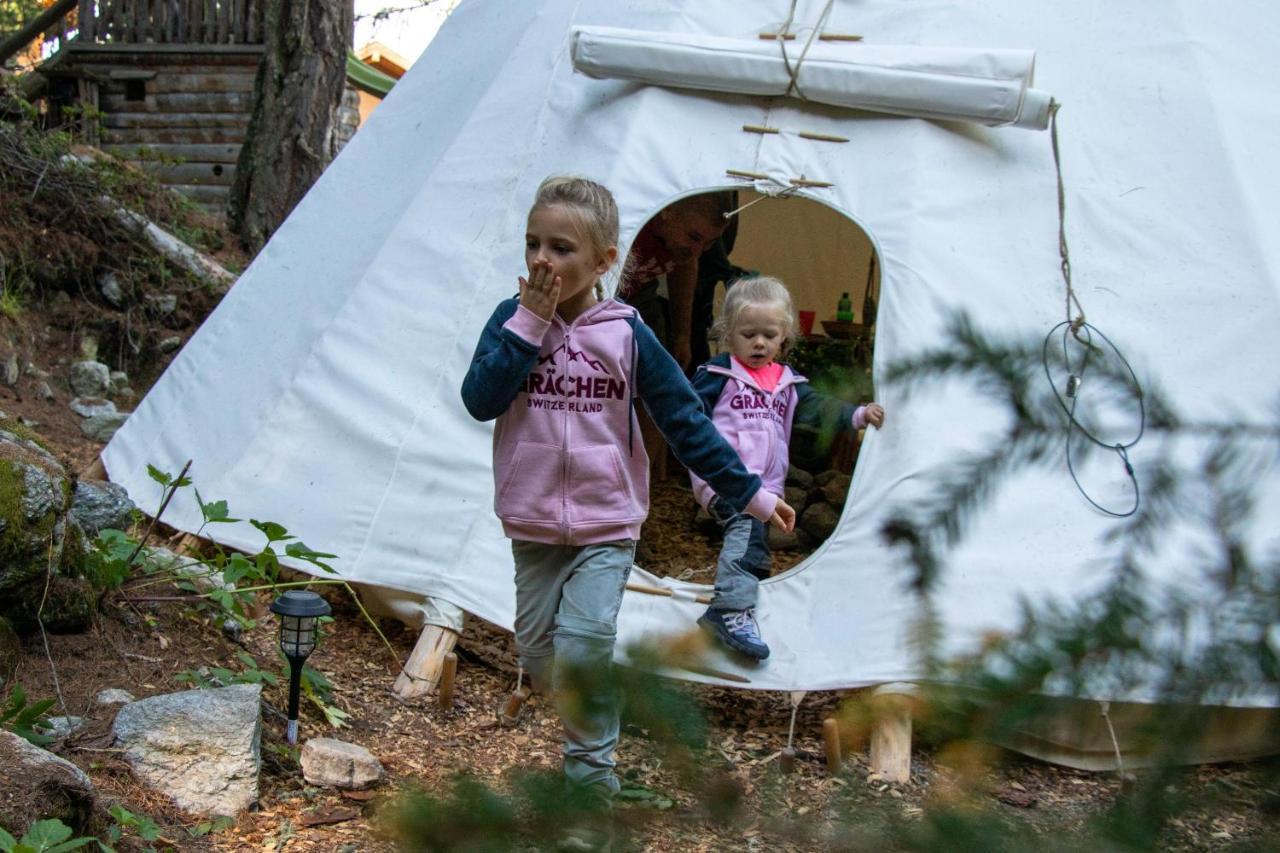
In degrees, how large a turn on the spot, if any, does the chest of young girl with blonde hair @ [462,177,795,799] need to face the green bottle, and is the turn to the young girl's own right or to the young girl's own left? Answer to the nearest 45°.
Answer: approximately 180°

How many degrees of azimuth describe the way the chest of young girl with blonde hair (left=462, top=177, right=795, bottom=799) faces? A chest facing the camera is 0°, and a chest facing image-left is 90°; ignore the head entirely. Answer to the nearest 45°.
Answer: approximately 0°

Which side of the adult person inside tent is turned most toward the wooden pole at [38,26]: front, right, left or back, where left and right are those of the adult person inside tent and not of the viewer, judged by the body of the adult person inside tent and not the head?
back

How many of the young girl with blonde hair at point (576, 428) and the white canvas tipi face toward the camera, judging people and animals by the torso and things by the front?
2

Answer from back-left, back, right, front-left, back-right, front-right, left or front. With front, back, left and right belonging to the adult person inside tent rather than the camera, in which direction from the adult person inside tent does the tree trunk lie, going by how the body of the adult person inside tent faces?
back

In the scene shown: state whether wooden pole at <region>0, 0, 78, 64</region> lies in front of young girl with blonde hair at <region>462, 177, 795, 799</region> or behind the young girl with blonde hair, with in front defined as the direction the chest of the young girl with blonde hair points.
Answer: behind

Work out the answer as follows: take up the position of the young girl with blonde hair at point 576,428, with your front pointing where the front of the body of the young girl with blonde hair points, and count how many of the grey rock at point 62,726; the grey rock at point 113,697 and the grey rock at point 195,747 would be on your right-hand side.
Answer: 3

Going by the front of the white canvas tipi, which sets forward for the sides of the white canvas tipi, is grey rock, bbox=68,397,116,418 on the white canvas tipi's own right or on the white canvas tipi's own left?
on the white canvas tipi's own right
